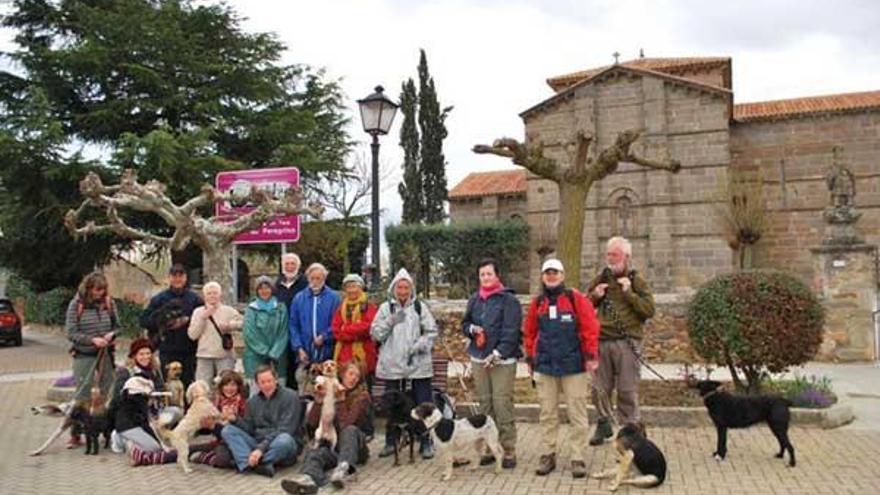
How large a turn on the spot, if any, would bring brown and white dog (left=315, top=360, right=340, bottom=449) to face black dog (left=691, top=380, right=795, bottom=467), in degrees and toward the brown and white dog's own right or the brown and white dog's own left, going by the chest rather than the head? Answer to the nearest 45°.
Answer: approximately 90° to the brown and white dog's own left

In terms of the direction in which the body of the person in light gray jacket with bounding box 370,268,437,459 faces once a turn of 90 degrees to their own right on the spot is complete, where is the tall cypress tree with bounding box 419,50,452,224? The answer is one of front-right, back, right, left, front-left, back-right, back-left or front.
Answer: right

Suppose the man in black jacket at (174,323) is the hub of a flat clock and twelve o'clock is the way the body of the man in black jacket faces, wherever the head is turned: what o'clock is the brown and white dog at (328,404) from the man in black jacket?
The brown and white dog is roughly at 11 o'clock from the man in black jacket.

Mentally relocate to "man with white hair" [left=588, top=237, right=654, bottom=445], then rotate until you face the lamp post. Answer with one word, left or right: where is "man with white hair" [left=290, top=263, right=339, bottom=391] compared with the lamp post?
left

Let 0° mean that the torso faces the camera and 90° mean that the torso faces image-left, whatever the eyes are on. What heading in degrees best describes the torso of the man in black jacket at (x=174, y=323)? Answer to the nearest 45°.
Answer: approximately 0°

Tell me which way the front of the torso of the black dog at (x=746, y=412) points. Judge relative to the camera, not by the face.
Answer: to the viewer's left

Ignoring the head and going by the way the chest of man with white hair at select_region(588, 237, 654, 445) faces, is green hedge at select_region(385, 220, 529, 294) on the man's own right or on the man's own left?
on the man's own right

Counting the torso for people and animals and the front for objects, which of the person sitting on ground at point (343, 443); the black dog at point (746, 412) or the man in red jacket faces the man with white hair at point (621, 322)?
the black dog
